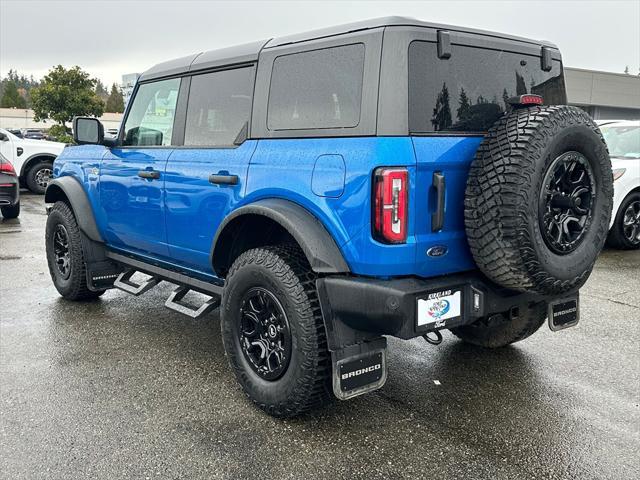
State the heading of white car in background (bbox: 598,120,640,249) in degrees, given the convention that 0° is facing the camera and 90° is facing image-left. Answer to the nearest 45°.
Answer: approximately 45°

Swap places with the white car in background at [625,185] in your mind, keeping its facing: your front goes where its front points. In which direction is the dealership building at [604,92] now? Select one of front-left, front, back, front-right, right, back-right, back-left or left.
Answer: back-right

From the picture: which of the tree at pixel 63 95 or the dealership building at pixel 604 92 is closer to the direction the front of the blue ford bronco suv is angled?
the tree

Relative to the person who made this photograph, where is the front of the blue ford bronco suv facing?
facing away from the viewer and to the left of the viewer

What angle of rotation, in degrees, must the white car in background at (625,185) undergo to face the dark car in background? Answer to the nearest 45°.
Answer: approximately 45° to its right

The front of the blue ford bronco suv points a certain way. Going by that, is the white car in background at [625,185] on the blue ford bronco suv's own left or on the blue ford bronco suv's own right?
on the blue ford bronco suv's own right

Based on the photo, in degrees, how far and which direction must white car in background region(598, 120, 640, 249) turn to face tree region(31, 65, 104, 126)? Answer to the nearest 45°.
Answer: approximately 90° to its right

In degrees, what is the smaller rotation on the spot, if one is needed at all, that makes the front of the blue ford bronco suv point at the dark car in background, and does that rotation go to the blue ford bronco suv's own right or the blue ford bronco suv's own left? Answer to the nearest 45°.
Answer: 0° — it already faces it
